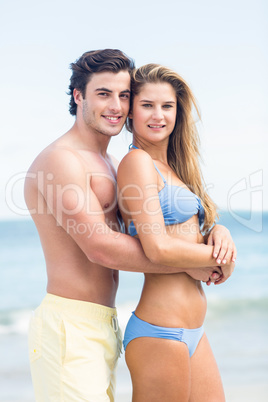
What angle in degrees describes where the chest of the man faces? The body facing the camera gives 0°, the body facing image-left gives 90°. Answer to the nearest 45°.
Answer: approximately 270°

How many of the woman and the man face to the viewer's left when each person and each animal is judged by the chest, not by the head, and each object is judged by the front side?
0

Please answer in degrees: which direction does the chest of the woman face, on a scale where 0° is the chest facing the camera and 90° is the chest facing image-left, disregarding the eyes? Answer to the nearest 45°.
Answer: approximately 315°
